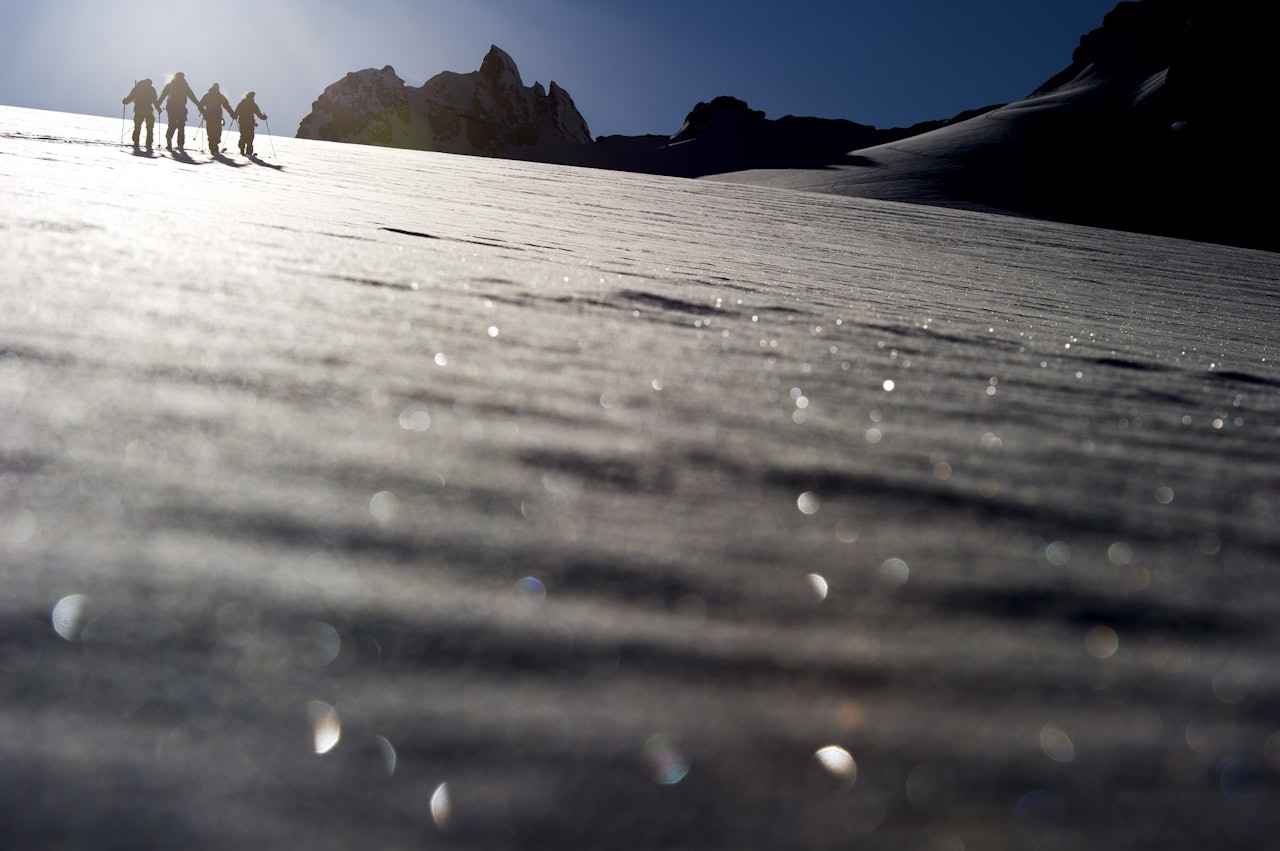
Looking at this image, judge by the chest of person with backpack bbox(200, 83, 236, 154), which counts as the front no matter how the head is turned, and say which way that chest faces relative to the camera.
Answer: away from the camera

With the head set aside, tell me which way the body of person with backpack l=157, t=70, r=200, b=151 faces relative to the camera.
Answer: away from the camera

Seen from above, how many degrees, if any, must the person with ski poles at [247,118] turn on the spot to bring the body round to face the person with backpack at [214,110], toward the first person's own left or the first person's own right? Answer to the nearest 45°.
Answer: approximately 135° to the first person's own left

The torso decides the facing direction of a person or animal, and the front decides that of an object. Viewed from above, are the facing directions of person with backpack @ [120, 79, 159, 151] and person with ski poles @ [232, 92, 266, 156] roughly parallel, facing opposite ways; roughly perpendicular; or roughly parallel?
roughly parallel

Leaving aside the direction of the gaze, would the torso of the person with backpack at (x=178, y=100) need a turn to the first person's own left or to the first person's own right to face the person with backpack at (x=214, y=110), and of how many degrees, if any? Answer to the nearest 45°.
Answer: approximately 45° to the first person's own right

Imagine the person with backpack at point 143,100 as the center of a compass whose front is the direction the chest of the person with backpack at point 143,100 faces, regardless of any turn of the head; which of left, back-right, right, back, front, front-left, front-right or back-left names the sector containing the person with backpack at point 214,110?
front-right

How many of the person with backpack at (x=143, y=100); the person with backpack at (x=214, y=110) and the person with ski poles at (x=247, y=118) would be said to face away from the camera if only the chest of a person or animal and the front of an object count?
3

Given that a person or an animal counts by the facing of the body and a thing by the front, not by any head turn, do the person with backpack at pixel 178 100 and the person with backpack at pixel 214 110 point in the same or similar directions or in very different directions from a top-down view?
same or similar directions

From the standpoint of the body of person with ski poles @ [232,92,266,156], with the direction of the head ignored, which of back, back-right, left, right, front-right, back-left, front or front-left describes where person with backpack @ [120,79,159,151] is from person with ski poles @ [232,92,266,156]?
back-left

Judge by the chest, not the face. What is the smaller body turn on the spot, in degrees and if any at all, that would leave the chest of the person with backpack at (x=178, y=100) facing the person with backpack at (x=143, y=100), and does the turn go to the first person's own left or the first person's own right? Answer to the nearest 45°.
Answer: approximately 135° to the first person's own left

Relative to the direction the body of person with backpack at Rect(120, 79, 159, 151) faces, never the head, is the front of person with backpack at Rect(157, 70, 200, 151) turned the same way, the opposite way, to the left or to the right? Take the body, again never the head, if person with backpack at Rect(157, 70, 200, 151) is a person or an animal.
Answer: the same way

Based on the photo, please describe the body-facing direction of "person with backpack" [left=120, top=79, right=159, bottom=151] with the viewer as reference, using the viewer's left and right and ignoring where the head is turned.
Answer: facing away from the viewer

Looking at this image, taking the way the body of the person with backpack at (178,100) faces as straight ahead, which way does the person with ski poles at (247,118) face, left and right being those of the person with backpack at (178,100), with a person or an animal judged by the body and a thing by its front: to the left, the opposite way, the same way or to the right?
the same way

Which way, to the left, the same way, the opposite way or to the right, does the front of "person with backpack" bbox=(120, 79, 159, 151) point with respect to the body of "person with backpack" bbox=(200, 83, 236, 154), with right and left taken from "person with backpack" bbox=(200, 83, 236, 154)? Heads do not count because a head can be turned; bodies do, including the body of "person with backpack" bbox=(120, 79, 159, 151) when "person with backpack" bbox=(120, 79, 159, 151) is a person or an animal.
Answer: the same way

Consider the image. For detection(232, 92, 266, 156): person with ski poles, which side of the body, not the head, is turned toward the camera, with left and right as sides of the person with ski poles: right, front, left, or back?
back
